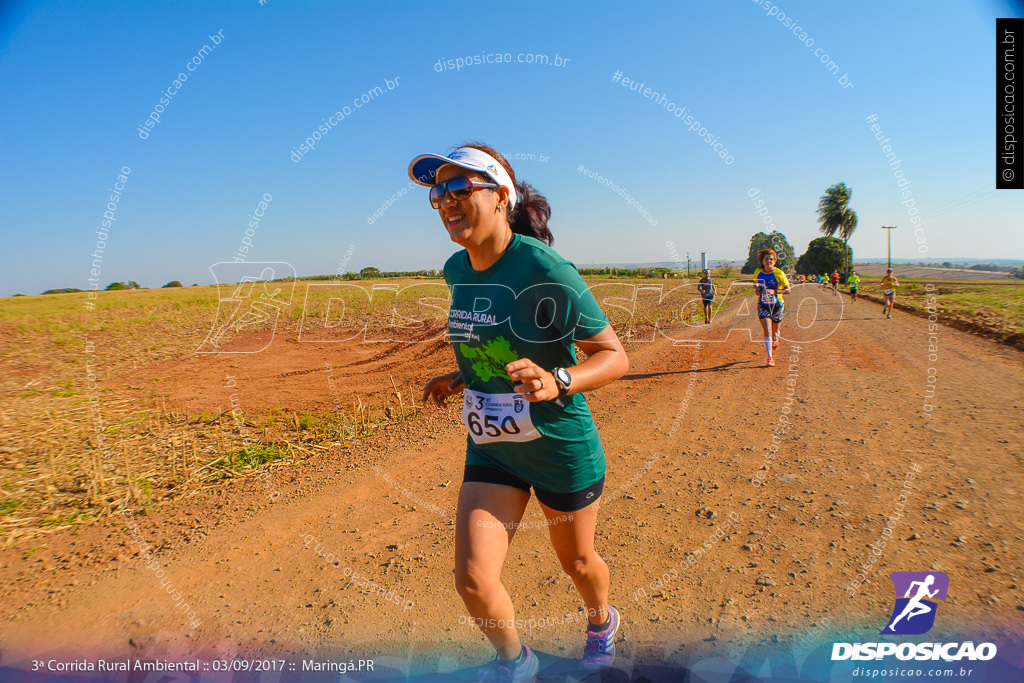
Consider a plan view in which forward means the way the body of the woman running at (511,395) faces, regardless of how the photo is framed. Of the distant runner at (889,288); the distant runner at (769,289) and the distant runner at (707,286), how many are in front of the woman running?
0

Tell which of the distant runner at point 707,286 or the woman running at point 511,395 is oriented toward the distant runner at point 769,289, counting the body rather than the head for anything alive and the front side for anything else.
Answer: the distant runner at point 707,286

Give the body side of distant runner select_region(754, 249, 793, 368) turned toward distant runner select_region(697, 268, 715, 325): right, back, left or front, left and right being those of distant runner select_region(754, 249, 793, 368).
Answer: back

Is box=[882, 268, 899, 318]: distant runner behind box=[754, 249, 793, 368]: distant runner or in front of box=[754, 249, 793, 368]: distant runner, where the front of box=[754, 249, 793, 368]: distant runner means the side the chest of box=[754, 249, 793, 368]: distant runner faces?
behind

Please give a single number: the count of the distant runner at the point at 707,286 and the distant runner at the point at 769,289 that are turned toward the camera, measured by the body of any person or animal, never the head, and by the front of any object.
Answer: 2

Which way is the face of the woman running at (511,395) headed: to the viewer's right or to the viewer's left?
to the viewer's left

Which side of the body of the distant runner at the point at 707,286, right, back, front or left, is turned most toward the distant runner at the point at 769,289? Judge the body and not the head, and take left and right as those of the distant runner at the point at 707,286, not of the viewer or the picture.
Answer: front

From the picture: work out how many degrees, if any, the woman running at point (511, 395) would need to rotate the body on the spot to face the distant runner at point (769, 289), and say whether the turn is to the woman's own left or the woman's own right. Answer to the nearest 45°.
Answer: approximately 180°

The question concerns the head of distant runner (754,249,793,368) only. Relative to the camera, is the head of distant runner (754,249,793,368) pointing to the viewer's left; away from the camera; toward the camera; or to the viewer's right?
toward the camera

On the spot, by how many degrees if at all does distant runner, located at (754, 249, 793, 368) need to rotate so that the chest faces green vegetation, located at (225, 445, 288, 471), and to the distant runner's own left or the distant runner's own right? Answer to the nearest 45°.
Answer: approximately 45° to the distant runner's own right

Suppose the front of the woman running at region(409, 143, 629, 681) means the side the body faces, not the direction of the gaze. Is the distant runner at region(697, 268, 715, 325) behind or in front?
behind

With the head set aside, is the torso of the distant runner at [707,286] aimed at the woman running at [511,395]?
yes

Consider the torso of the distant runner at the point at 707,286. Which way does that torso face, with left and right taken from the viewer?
facing the viewer

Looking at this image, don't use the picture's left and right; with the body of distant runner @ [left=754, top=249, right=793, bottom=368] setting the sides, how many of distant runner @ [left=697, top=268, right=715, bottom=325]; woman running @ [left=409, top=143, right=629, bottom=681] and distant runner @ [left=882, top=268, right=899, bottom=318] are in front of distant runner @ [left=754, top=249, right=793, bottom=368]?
1

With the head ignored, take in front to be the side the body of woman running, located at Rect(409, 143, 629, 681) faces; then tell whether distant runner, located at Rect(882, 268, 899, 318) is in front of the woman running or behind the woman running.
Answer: behind

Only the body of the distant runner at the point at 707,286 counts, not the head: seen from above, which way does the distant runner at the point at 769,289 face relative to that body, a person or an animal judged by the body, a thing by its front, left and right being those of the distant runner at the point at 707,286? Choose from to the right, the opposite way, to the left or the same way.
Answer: the same way

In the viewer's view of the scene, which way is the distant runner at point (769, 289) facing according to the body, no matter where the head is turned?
toward the camera

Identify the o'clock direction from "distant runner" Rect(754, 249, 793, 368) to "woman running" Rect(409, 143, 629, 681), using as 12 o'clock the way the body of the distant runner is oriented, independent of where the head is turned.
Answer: The woman running is roughly at 12 o'clock from the distant runner.
